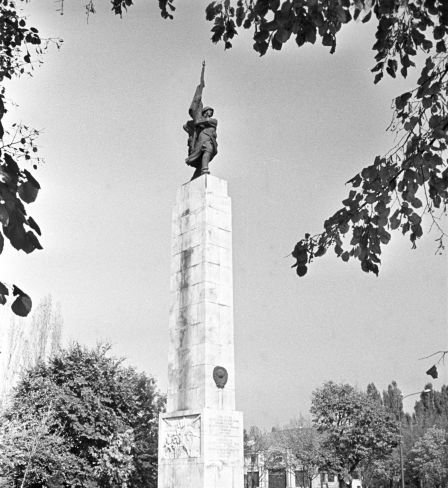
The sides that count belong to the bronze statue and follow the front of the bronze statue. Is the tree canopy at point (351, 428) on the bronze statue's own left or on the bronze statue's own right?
on the bronze statue's own left

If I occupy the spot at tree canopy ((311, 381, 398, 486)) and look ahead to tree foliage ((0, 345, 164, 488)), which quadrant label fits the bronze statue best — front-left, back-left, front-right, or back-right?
front-left

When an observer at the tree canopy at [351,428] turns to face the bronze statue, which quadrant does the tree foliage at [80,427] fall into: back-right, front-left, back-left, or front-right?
front-right

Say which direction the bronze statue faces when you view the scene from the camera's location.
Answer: facing the viewer and to the right of the viewer

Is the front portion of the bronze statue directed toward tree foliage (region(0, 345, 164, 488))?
no
